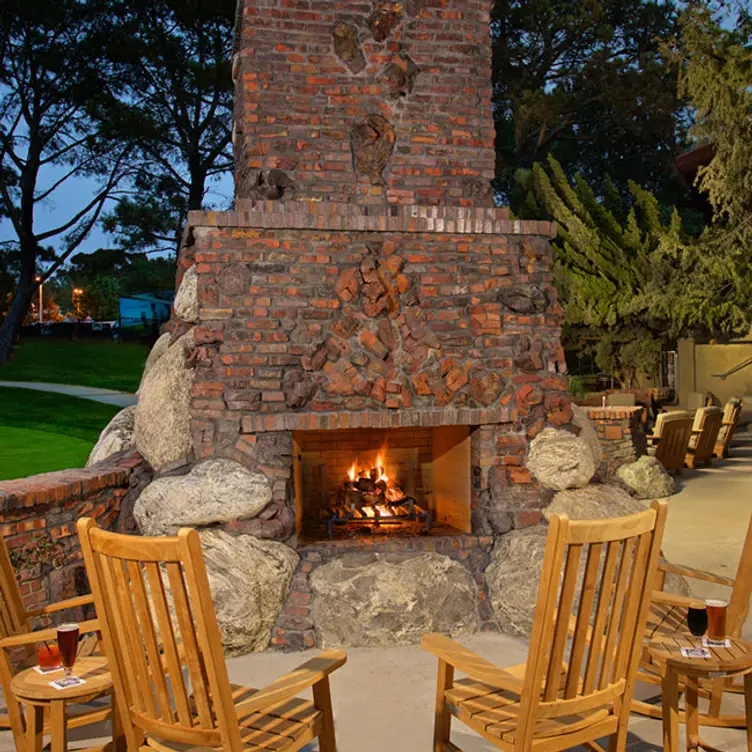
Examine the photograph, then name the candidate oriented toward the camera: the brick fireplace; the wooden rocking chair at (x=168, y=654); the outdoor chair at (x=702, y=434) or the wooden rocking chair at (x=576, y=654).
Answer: the brick fireplace

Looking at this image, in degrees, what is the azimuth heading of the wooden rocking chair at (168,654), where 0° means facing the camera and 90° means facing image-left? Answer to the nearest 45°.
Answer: approximately 225°

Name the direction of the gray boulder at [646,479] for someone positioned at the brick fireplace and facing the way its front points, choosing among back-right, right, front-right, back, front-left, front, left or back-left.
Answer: back-left

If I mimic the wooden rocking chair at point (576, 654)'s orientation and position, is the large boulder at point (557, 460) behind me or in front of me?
in front

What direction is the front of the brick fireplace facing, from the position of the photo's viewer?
facing the viewer

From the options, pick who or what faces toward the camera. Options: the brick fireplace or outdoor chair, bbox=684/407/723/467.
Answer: the brick fireplace

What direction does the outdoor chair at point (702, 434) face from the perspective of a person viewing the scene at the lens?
facing away from the viewer and to the left of the viewer

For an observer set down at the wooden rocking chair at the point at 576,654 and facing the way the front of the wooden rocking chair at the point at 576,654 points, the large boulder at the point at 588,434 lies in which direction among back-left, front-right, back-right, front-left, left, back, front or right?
front-right

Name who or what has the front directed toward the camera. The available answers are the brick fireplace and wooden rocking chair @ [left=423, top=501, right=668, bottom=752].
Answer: the brick fireplace

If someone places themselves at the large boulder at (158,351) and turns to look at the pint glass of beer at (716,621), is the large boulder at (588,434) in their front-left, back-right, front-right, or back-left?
front-left

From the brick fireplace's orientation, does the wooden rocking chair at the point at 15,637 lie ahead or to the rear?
ahead

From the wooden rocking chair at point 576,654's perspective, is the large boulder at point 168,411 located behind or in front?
in front

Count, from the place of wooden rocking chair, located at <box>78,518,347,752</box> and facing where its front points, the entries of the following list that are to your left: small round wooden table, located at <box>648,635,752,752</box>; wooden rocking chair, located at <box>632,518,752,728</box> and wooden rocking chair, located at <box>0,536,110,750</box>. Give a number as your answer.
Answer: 1

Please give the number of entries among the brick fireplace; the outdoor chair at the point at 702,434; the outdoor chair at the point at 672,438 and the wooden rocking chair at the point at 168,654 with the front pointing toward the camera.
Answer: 1
